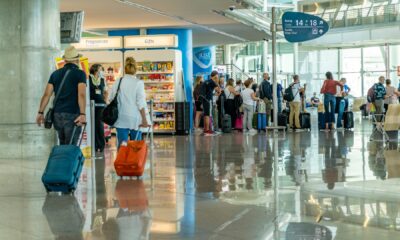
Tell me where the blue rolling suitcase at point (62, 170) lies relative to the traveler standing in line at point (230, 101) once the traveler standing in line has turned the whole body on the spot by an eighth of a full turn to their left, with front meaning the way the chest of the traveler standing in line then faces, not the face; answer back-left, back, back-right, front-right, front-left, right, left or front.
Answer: back

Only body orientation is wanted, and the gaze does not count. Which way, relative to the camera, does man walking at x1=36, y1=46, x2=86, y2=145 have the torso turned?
away from the camera

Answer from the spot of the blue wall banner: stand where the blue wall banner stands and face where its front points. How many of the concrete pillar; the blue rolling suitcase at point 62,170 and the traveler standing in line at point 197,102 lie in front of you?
3

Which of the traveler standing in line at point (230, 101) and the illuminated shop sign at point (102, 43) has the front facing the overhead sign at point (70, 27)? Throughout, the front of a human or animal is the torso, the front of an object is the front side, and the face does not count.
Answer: the illuminated shop sign

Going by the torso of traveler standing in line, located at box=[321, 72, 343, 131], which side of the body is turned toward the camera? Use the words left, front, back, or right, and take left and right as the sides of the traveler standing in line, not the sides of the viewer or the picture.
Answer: back

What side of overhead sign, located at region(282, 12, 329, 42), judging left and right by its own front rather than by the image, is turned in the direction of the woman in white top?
front

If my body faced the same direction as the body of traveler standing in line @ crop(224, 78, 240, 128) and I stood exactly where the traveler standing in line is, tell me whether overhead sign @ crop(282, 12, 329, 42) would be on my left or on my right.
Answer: on my right

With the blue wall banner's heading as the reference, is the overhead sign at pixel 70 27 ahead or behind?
ahead

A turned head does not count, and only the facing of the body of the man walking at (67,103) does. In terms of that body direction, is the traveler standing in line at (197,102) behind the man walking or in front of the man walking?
in front
